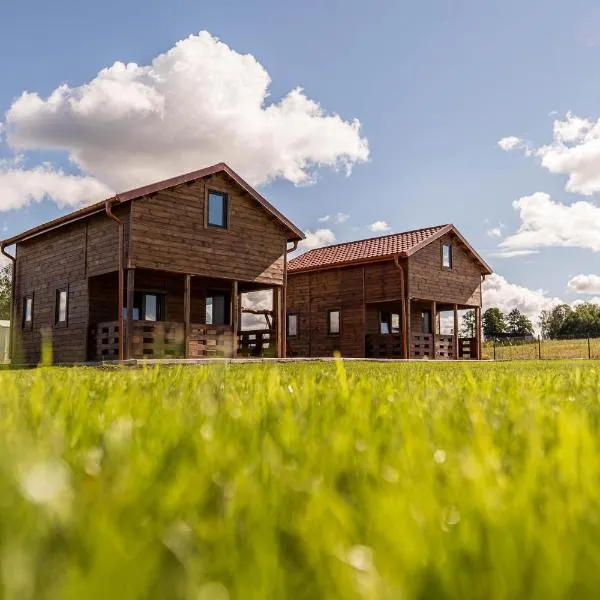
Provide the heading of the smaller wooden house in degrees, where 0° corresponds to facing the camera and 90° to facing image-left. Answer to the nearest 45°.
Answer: approximately 315°

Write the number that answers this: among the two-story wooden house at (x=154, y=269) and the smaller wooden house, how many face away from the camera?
0

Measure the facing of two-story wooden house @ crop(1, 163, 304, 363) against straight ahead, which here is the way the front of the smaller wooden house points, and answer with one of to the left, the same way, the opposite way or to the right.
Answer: the same way

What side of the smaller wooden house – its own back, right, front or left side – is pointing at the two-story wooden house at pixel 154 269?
right

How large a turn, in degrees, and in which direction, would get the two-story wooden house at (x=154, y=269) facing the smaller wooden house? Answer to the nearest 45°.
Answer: approximately 90° to its left
